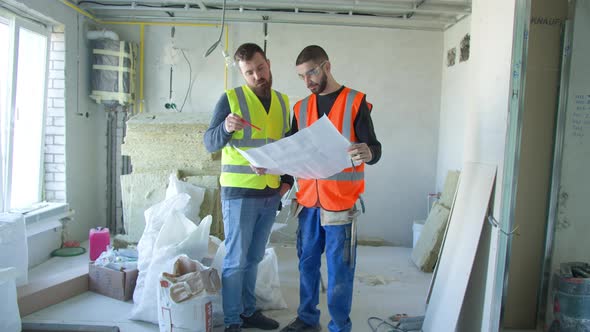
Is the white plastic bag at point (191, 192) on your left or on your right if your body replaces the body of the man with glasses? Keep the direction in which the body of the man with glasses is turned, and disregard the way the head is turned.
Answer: on your right

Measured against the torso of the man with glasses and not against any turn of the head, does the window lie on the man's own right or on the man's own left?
on the man's own right

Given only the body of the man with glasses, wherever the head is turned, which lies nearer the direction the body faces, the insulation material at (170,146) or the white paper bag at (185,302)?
the white paper bag

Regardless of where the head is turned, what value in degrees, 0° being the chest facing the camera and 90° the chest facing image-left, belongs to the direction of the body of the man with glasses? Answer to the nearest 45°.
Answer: approximately 45°

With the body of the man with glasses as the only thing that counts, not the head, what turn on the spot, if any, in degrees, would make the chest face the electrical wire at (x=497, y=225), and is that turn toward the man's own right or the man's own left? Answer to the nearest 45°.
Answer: approximately 135° to the man's own left

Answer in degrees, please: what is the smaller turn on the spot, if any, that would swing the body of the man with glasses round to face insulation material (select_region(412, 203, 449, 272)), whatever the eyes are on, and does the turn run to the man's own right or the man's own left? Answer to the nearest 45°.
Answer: approximately 180°

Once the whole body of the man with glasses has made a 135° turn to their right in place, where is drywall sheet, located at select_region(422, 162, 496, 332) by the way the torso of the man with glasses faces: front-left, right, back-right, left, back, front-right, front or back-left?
right
